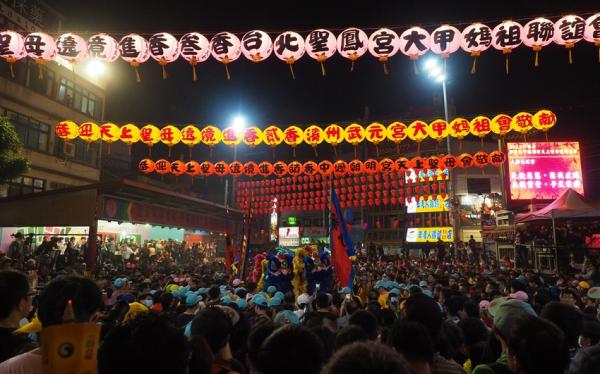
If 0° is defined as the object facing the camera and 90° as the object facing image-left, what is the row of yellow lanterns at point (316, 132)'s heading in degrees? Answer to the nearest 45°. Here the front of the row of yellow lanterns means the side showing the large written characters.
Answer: approximately 0°

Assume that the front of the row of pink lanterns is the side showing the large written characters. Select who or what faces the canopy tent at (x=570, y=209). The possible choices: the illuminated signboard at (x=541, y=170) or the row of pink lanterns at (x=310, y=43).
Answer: the illuminated signboard

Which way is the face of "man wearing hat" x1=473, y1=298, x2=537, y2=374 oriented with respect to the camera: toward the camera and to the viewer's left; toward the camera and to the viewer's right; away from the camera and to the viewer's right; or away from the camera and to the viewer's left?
away from the camera and to the viewer's left

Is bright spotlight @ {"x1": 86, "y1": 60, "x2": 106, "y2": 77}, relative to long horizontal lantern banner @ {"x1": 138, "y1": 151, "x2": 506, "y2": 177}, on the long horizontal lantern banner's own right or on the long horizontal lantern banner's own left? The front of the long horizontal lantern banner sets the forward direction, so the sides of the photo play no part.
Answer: on the long horizontal lantern banner's own right

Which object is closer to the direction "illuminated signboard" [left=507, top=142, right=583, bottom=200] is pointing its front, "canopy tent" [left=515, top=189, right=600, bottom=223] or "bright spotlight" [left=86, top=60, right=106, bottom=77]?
the canopy tent

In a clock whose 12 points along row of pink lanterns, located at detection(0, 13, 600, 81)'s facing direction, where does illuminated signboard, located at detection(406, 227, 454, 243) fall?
The illuminated signboard is roughly at 7 o'clock from the row of pink lanterns.
